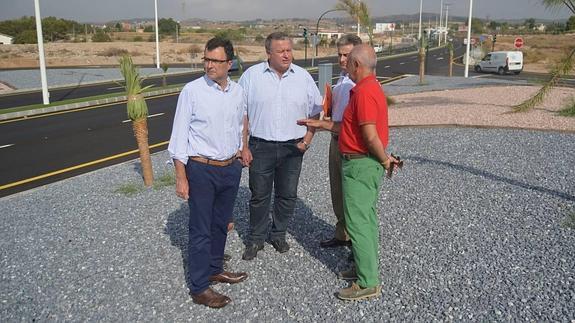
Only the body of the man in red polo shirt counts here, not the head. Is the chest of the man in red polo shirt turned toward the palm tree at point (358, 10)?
no

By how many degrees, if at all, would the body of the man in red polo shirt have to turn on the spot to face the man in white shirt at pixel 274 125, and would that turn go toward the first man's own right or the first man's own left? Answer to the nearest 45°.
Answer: approximately 45° to the first man's own right

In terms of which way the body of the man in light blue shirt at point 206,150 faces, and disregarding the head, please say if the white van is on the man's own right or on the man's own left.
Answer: on the man's own left

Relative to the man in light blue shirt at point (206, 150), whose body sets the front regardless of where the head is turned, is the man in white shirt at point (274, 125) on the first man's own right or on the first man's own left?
on the first man's own left

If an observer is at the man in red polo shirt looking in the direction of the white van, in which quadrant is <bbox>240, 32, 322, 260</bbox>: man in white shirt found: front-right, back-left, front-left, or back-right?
front-left

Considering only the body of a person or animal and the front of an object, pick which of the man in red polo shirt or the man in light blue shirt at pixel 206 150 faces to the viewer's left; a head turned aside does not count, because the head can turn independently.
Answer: the man in red polo shirt

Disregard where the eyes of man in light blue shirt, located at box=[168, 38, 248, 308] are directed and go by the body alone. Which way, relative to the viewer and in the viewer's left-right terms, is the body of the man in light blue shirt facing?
facing the viewer and to the right of the viewer

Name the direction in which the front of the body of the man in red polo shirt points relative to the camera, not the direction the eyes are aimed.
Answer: to the viewer's left

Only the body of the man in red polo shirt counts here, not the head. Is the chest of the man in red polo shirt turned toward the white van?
no

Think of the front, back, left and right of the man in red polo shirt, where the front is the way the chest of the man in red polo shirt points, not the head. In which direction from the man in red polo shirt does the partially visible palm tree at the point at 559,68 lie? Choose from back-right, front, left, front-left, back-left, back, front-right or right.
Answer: back-right

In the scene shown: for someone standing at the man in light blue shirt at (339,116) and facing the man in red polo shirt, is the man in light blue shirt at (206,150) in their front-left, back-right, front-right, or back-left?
front-right

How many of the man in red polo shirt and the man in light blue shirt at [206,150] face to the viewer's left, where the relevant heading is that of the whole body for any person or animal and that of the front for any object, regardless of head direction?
1

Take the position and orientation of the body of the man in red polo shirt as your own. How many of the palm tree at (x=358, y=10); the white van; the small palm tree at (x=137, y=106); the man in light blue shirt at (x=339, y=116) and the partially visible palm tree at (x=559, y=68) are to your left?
0
